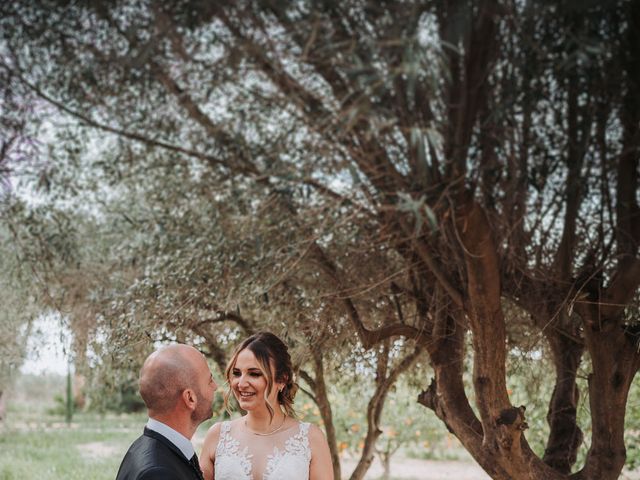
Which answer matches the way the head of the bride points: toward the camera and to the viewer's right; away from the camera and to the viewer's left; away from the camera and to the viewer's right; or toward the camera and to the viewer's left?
toward the camera and to the viewer's left

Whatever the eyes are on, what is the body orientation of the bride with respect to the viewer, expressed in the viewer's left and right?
facing the viewer
